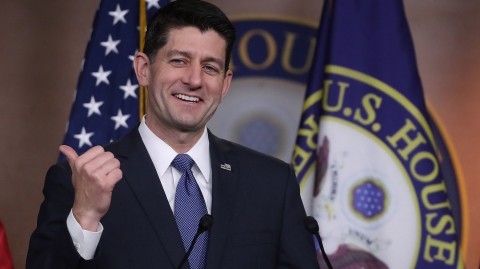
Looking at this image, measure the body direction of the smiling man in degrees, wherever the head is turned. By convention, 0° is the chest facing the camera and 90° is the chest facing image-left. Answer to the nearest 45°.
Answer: approximately 0°

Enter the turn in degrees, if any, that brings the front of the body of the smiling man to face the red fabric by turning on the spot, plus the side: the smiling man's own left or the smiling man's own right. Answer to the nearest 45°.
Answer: approximately 135° to the smiling man's own right

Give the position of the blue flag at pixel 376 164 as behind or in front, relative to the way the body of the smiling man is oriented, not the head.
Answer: behind

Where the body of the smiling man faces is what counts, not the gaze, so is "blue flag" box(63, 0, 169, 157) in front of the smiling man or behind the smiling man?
behind
